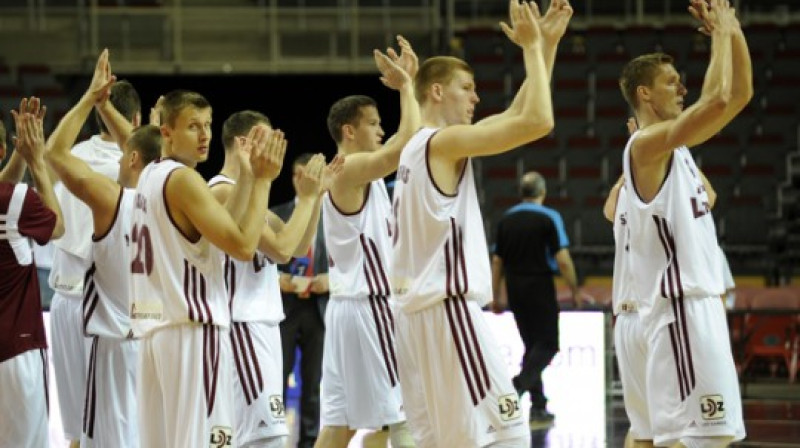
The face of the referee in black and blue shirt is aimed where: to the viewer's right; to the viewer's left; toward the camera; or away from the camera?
away from the camera

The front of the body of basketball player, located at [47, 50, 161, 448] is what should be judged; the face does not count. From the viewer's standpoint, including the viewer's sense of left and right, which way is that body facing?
facing away from the viewer and to the left of the viewer

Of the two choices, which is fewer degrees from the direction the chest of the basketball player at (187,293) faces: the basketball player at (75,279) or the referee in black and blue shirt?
the referee in black and blue shirt

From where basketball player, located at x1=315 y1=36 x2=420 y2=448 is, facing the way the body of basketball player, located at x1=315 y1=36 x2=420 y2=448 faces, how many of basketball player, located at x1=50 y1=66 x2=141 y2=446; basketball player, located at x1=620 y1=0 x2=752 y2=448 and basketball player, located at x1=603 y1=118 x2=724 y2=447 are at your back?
1

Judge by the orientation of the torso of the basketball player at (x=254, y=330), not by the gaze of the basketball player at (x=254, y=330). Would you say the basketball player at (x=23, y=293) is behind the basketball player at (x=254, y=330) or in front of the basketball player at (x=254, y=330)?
behind
